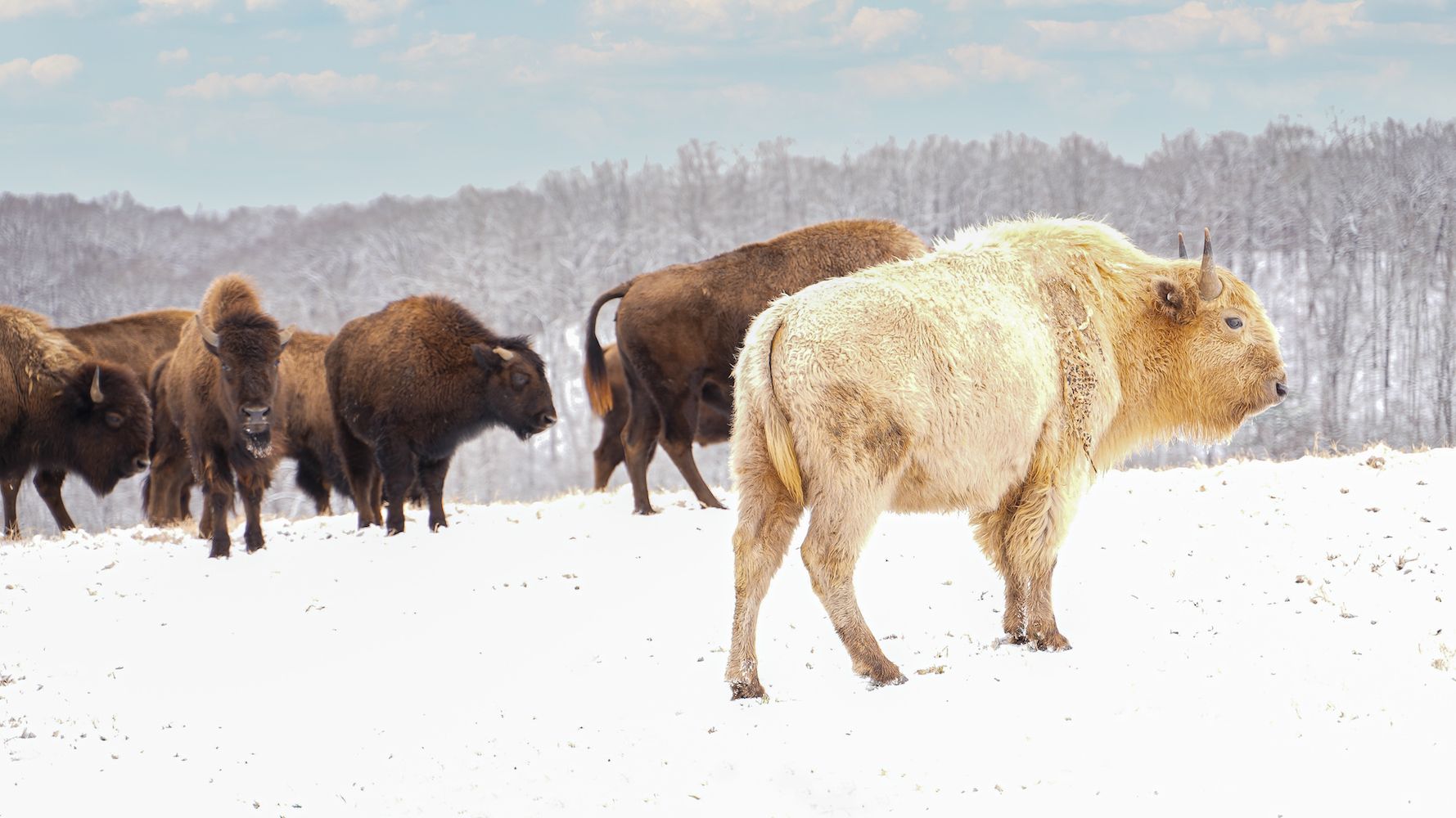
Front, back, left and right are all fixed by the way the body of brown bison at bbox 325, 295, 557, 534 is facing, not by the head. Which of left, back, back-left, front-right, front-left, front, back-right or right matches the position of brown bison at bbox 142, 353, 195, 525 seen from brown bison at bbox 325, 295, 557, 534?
back

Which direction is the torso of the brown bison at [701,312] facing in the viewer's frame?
to the viewer's right

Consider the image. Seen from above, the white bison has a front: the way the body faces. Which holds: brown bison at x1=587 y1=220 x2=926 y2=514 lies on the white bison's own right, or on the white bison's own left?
on the white bison's own left

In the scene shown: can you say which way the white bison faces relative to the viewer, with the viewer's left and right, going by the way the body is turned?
facing away from the viewer and to the right of the viewer

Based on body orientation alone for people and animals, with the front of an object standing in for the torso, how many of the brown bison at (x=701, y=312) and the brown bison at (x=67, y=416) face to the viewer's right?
2

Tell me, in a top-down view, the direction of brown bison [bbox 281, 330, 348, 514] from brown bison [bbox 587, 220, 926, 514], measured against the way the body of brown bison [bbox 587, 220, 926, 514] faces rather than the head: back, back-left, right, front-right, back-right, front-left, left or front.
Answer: back-left

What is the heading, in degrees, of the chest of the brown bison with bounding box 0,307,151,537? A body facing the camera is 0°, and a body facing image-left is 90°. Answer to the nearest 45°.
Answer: approximately 270°

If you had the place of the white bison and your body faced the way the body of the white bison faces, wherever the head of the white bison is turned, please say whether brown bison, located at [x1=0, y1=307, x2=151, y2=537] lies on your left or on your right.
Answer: on your left

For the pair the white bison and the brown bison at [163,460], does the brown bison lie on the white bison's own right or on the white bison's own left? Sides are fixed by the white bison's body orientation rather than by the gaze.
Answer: on the white bison's own left

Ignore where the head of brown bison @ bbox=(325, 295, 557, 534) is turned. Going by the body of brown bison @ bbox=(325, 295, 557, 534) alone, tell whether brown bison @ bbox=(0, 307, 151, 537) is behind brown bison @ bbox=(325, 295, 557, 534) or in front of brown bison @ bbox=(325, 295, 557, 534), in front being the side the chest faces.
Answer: behind
